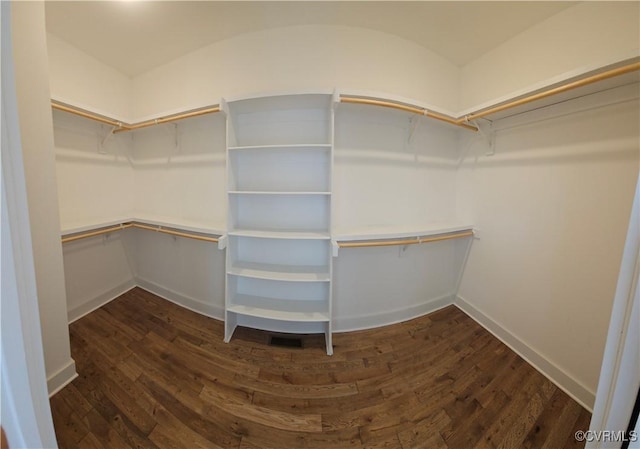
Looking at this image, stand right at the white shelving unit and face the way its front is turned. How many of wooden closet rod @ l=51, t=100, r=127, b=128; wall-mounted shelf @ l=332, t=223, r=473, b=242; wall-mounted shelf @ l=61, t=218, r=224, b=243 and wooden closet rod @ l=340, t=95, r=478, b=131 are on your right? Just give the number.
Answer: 2

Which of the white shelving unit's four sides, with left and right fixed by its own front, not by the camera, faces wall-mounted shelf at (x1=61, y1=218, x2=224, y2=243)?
right

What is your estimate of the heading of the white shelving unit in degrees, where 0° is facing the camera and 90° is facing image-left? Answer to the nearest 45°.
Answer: approximately 0°

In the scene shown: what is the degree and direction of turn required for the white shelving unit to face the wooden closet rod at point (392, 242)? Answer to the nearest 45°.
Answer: approximately 90° to its left

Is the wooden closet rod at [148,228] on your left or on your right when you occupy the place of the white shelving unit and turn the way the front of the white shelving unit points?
on your right

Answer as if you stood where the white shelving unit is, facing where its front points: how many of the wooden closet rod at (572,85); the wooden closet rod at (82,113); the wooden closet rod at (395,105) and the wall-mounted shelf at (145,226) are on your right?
2

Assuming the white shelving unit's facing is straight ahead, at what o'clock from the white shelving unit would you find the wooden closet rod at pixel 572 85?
The wooden closet rod is roughly at 10 o'clock from the white shelving unit.

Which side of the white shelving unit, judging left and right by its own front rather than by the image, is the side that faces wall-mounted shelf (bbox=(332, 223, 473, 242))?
left
